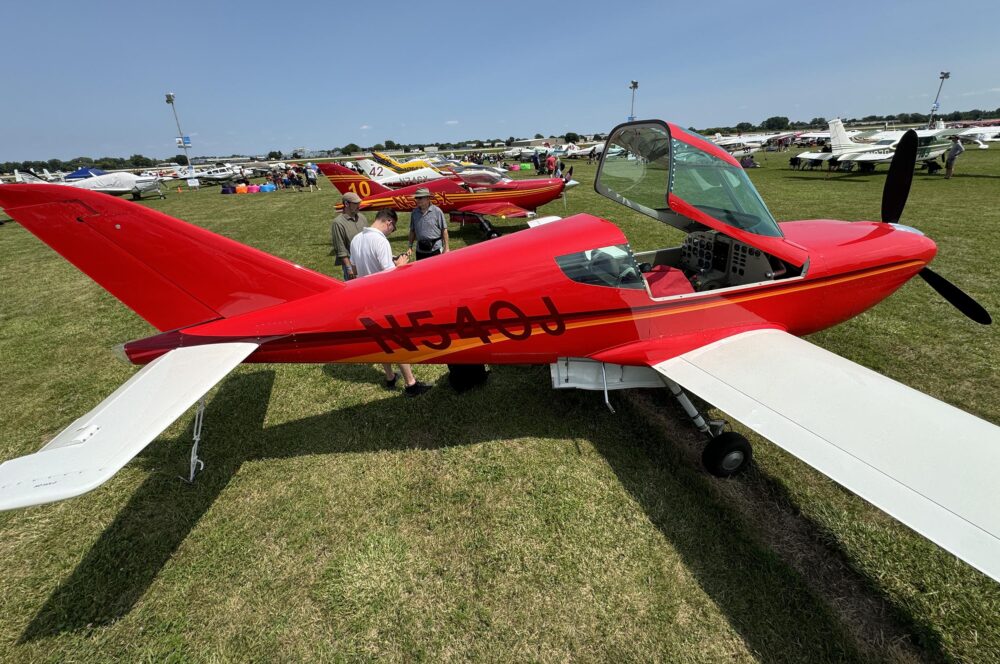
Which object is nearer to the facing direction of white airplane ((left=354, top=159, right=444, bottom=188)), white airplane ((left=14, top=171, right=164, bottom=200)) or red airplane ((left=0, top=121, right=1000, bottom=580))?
the red airplane

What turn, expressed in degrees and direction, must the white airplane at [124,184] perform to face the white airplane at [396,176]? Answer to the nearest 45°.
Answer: approximately 45° to its right

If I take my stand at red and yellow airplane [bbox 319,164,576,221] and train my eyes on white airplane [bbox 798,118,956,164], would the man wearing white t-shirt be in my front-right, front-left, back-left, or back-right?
back-right

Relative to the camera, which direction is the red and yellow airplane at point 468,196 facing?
to the viewer's right

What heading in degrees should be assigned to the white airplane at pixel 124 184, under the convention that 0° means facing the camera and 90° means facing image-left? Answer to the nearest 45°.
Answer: approximately 270°

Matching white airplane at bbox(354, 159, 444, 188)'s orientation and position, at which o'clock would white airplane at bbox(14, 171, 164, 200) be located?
white airplane at bbox(14, 171, 164, 200) is roughly at 7 o'clock from white airplane at bbox(354, 159, 444, 188).

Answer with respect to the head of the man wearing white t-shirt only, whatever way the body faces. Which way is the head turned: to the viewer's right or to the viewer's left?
to the viewer's right

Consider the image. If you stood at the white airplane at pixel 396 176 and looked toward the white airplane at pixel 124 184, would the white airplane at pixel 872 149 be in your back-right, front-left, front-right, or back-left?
back-right

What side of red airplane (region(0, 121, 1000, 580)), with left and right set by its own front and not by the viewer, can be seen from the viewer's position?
right

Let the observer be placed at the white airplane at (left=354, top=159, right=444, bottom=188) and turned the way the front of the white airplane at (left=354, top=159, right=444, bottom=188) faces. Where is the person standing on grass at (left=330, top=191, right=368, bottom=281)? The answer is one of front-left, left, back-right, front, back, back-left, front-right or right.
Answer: right

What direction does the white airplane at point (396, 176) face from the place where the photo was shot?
facing to the right of the viewer

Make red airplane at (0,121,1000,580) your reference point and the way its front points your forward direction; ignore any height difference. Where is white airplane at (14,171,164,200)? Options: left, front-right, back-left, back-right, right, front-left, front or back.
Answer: back-left
